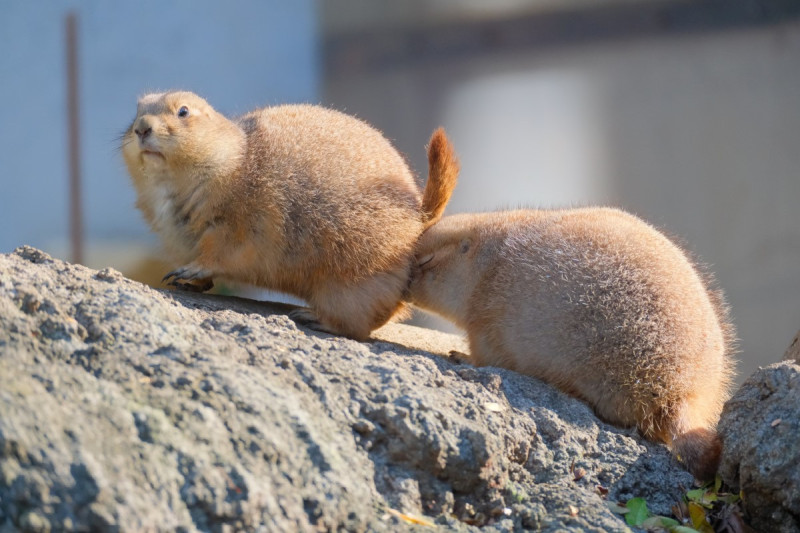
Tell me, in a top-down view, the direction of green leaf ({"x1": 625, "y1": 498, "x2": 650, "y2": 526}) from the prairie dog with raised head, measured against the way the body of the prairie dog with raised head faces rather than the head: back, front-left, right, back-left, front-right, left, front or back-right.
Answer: back-left

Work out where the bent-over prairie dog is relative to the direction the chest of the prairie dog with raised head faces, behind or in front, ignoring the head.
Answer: behind

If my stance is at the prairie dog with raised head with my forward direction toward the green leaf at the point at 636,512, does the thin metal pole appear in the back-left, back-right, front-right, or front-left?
back-left

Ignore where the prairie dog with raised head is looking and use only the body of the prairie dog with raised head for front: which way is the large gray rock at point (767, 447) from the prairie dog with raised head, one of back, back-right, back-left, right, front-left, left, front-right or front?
back-left

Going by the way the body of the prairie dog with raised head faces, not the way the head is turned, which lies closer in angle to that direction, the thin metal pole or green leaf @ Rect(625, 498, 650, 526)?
the thin metal pole

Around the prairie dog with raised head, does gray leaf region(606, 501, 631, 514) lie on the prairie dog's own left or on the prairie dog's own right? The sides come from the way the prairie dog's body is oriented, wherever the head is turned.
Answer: on the prairie dog's own left

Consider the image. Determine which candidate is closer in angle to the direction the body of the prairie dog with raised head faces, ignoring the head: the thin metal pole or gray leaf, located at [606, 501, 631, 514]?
the thin metal pole

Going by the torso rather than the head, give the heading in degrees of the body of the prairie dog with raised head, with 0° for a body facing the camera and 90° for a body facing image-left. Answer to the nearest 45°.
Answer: approximately 90°
